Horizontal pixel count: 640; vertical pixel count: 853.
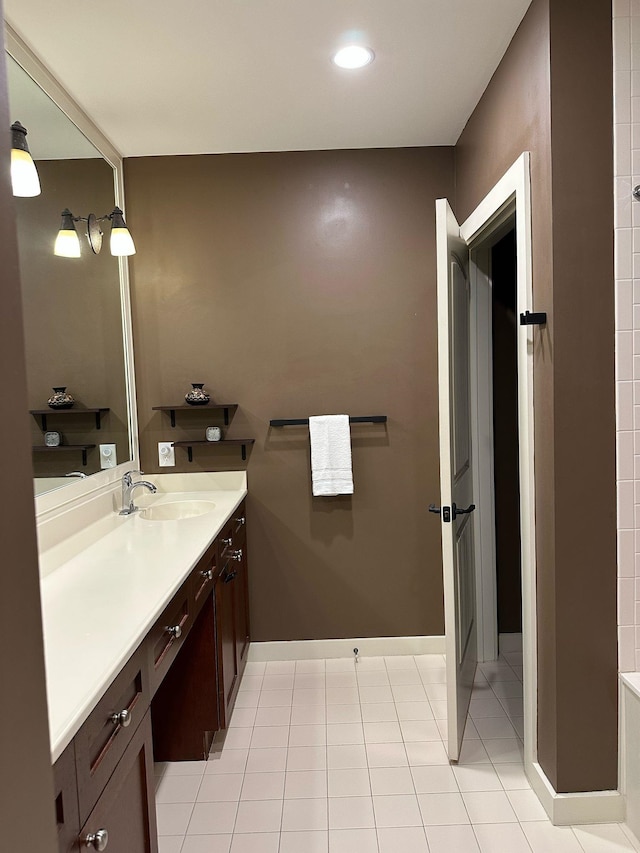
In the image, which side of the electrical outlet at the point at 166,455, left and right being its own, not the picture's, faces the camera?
front

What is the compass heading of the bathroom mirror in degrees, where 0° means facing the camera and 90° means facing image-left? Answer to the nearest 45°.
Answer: approximately 270°

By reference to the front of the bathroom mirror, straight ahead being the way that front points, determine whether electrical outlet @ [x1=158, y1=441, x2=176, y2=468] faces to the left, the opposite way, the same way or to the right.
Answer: to the right

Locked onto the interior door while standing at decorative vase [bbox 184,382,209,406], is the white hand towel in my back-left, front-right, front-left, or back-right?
front-left

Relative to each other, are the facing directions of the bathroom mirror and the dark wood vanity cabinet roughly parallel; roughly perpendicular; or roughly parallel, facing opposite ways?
roughly parallel

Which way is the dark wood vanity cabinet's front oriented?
to the viewer's right

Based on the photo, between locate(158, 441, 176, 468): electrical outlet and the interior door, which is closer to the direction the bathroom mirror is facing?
the interior door

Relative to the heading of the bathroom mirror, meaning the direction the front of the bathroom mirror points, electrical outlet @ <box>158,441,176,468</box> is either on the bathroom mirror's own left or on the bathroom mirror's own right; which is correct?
on the bathroom mirror's own left

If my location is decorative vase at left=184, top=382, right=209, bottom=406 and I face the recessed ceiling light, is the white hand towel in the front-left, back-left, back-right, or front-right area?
front-left

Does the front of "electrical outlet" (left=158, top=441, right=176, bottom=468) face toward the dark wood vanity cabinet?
yes
